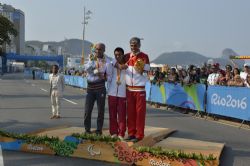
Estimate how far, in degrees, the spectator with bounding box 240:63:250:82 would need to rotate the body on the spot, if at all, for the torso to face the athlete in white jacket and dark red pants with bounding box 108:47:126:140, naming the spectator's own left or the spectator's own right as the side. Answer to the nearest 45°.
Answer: approximately 45° to the spectator's own right

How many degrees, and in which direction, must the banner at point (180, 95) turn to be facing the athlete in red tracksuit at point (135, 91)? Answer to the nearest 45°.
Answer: approximately 45° to its left

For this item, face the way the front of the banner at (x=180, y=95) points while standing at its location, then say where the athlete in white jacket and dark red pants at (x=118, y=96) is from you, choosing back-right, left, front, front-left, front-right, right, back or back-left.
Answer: front-left

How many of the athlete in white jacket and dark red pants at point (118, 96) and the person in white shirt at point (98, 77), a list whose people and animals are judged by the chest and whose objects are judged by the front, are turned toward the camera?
2

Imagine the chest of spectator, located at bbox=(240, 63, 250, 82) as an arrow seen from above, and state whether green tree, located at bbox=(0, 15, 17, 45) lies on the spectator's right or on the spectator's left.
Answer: on the spectator's right

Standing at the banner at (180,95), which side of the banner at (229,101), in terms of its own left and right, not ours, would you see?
right

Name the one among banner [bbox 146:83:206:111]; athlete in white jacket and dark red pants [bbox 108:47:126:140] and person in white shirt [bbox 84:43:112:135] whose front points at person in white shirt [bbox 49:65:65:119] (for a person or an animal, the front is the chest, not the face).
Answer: the banner
